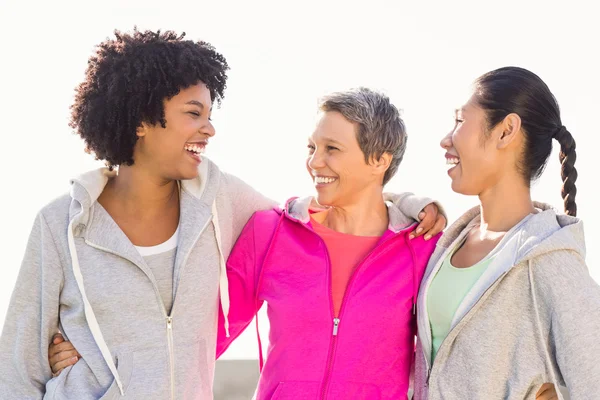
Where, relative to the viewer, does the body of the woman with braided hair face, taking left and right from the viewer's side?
facing the viewer and to the left of the viewer

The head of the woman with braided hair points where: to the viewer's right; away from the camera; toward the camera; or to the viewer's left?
to the viewer's left

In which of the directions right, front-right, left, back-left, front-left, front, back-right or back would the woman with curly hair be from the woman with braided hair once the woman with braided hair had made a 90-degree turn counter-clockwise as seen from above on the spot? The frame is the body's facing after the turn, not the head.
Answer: back-right

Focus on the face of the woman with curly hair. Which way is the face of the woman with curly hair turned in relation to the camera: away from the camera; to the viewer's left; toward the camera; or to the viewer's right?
to the viewer's right
